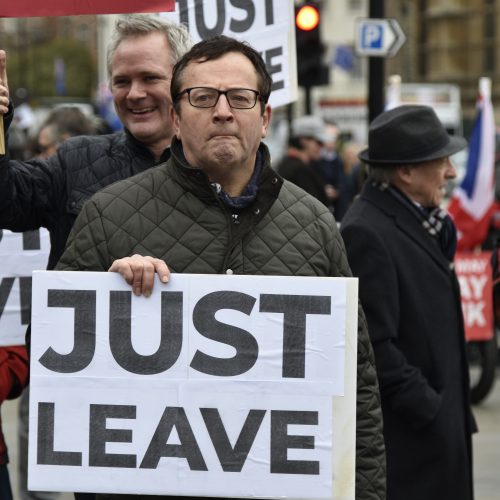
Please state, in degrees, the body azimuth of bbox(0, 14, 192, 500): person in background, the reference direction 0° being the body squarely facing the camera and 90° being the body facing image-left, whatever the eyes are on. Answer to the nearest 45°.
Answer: approximately 0°

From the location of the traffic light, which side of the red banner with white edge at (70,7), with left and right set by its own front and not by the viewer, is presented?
back

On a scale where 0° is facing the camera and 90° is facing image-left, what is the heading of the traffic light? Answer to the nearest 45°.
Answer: approximately 0°

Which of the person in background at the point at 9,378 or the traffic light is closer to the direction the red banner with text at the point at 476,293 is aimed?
the person in background

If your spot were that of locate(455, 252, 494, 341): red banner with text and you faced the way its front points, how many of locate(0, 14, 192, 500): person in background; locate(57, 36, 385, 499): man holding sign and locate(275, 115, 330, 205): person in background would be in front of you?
2
